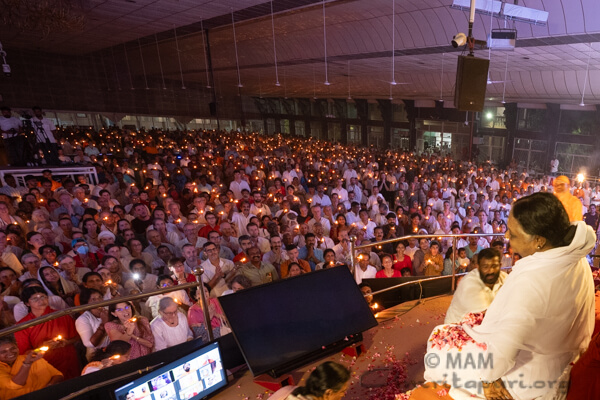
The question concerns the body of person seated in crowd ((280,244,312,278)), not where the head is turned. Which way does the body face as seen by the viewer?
toward the camera

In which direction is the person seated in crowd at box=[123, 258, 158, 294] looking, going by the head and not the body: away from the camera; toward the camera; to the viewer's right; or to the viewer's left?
toward the camera

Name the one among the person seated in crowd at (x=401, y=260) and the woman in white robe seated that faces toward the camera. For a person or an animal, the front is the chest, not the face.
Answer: the person seated in crowd

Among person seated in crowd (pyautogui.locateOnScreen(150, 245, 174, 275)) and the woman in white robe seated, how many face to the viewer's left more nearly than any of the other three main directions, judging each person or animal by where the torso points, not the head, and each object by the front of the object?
1

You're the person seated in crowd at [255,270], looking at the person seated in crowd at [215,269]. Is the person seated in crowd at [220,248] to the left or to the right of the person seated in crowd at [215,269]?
right

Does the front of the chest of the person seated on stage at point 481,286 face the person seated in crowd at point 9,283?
no

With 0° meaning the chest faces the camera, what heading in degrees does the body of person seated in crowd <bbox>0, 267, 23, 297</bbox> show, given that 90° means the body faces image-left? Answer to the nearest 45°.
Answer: approximately 315°

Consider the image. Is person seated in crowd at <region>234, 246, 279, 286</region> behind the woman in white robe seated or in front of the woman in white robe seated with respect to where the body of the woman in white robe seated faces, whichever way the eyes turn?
in front

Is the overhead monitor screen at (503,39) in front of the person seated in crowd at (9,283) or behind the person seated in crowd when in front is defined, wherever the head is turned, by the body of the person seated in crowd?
in front

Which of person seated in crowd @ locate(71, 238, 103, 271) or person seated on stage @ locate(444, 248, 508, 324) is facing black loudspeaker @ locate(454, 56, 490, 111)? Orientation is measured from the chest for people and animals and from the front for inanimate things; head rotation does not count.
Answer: person seated in crowd @ locate(71, 238, 103, 271)

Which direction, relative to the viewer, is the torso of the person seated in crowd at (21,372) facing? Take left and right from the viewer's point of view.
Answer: facing the viewer and to the right of the viewer

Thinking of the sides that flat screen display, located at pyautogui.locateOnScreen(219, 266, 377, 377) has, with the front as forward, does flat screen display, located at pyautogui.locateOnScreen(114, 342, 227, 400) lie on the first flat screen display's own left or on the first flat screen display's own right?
on the first flat screen display's own right

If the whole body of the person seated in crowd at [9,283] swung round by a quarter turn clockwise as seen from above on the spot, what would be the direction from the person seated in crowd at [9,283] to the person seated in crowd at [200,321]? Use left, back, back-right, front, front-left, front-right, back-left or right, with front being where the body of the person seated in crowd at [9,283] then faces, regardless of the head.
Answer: left

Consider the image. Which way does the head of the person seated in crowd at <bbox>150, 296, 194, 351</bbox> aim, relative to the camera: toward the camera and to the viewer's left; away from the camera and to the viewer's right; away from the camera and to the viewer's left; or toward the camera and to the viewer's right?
toward the camera and to the viewer's right

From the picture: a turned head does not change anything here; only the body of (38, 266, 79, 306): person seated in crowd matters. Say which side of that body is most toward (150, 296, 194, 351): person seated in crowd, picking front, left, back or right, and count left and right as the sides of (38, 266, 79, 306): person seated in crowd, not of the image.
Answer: front

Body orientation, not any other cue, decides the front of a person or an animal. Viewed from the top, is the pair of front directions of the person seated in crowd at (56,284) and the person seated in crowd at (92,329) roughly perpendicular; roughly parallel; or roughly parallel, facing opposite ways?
roughly parallel

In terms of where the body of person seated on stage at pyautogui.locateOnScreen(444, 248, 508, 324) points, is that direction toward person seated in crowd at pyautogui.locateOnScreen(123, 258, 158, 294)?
no
